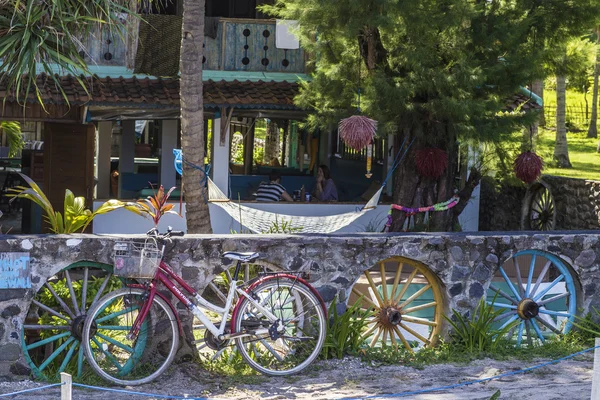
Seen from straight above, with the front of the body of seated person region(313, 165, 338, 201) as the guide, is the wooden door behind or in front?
in front

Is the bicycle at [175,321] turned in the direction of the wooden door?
no

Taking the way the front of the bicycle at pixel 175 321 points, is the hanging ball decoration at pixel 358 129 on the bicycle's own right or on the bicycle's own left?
on the bicycle's own right

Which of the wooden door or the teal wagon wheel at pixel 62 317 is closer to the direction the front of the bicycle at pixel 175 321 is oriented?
the teal wagon wheel

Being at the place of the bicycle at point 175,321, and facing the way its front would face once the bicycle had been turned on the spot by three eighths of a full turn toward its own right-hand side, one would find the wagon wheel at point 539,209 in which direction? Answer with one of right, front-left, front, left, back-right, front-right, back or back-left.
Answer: front

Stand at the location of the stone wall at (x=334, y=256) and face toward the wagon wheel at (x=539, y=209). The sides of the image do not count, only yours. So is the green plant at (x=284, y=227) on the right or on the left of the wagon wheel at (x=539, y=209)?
left

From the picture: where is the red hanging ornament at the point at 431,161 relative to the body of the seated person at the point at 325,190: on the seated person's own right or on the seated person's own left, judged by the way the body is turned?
on the seated person's own left

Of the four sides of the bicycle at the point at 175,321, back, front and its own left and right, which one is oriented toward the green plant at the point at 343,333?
back

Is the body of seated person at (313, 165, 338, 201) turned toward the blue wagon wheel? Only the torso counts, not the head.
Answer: no

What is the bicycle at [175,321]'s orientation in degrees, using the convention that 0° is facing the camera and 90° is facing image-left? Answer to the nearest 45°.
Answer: approximately 90°

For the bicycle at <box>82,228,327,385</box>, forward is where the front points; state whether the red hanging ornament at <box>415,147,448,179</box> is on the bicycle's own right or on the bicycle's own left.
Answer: on the bicycle's own right
